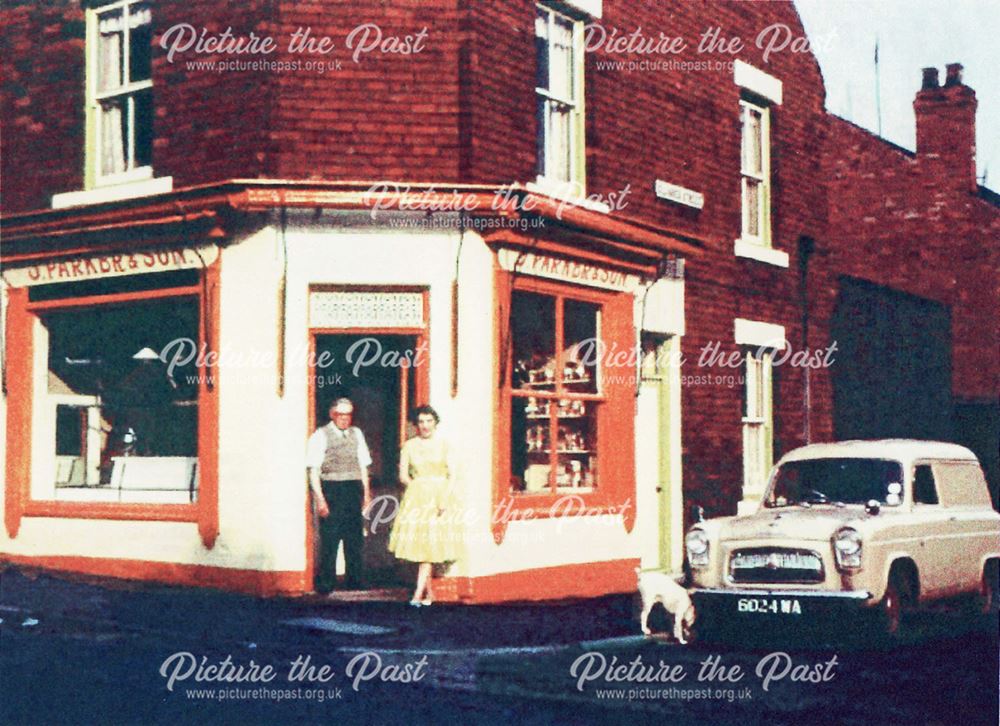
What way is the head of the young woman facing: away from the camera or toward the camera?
toward the camera

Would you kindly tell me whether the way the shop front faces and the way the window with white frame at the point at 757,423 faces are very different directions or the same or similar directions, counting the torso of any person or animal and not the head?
same or similar directions

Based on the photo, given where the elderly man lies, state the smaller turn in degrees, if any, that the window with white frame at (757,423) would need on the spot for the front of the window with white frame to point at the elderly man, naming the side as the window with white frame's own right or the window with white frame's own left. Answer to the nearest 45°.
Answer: approximately 90° to the window with white frame's own right

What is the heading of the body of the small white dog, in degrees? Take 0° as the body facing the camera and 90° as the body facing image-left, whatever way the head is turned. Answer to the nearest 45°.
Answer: approximately 315°

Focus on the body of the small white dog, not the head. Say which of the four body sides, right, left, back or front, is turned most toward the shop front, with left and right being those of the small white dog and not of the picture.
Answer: back

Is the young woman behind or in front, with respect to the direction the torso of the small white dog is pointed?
behind

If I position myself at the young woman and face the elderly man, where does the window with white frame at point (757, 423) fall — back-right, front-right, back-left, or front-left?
back-right

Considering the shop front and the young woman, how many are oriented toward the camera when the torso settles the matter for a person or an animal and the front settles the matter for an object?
2

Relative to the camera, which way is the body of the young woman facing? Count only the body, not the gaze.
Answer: toward the camera

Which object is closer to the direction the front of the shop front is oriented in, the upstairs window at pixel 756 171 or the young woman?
the young woman
